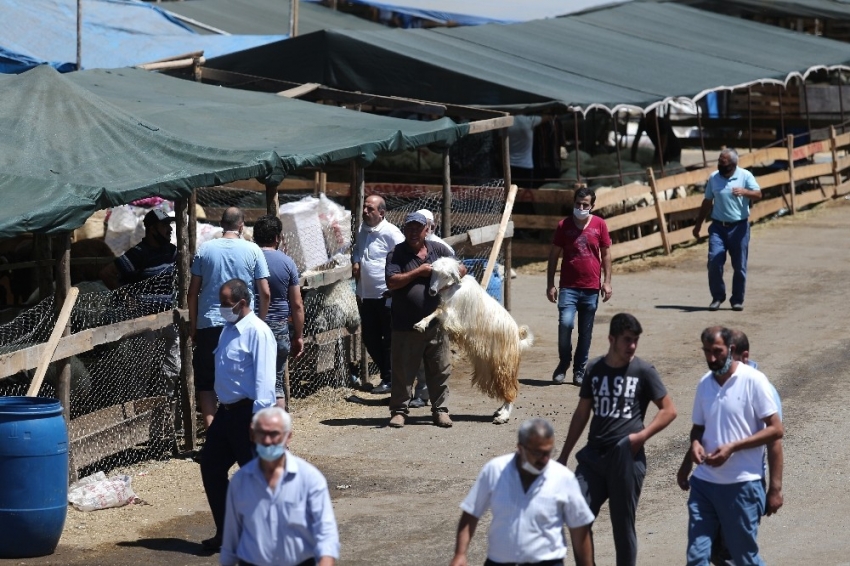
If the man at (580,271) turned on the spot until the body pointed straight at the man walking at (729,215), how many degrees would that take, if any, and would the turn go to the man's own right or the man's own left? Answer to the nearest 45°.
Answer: approximately 135° to the man's own left

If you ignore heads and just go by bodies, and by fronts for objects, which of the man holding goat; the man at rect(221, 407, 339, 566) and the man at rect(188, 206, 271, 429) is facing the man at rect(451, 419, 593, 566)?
the man holding goat

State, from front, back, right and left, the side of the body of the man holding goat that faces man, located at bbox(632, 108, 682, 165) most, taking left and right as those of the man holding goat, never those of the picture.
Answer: back

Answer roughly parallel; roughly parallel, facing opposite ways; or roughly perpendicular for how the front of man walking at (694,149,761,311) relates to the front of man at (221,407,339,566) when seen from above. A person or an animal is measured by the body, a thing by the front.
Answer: roughly parallel

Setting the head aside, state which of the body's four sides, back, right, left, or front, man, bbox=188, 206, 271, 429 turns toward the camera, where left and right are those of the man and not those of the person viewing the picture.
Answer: back

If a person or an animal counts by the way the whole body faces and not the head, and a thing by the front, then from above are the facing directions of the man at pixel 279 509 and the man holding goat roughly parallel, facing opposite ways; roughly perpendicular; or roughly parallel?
roughly parallel

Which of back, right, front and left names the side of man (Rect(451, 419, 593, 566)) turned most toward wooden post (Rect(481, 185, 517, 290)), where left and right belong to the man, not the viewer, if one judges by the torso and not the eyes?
back

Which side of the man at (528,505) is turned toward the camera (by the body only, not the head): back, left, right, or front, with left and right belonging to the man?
front

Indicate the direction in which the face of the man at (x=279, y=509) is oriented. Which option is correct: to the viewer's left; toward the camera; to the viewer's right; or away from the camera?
toward the camera

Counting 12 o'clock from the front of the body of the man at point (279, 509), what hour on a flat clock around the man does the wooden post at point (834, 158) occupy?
The wooden post is roughly at 7 o'clock from the man.

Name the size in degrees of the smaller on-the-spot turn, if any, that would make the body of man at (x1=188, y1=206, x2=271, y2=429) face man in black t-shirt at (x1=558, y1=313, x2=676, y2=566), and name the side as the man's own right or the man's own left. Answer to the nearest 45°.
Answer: approximately 135° to the man's own right

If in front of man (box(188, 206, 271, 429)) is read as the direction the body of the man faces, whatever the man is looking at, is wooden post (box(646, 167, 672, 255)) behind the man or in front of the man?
in front

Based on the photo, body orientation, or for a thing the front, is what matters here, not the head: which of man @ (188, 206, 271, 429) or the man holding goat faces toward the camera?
the man holding goat

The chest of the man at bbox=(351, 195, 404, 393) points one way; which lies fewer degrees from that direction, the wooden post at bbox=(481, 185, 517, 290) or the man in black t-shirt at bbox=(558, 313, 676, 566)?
the man in black t-shirt

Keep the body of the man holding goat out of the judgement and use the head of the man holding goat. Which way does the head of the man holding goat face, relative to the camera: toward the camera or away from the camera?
toward the camera

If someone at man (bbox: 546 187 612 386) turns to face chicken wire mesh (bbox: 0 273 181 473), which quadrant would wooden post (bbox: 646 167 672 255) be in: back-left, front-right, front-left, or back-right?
back-right

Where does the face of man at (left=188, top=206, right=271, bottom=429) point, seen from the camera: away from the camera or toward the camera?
away from the camera

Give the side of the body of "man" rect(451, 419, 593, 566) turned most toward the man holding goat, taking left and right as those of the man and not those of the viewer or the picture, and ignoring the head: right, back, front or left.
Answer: back

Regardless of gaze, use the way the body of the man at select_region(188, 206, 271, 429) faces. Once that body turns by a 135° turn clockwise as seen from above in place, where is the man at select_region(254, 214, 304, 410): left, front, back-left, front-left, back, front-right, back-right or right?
left

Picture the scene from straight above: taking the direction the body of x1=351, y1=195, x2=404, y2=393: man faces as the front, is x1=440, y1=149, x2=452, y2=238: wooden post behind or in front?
behind

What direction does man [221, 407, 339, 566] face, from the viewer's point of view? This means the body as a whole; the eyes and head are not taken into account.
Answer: toward the camera

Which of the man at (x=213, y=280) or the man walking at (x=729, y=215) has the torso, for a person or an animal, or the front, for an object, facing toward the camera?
the man walking

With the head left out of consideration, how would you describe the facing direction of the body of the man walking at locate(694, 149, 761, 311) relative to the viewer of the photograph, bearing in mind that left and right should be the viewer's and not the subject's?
facing the viewer

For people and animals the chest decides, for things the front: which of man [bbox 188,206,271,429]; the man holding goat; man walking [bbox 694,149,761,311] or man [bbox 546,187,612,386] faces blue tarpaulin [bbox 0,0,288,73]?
man [bbox 188,206,271,429]

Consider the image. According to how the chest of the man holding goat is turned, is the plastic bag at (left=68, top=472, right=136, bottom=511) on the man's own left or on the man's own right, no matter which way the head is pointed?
on the man's own right
